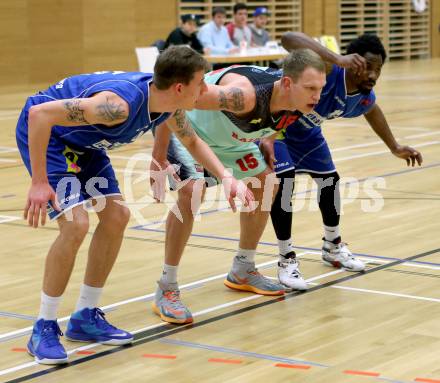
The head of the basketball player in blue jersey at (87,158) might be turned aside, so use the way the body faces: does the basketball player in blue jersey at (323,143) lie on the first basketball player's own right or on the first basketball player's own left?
on the first basketball player's own left

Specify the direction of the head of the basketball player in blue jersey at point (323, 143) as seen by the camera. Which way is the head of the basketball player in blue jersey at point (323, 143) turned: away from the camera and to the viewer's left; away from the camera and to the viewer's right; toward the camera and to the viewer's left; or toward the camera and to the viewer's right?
toward the camera and to the viewer's right

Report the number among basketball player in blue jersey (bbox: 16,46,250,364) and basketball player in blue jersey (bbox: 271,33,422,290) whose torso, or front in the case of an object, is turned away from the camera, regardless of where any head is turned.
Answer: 0

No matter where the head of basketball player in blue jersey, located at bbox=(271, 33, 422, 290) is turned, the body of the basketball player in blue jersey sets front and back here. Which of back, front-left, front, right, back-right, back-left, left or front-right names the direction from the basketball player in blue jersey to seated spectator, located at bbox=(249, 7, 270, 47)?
back-left

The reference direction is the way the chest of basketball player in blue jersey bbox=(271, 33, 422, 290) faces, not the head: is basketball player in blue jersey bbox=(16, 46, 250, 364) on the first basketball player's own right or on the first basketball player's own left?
on the first basketball player's own right

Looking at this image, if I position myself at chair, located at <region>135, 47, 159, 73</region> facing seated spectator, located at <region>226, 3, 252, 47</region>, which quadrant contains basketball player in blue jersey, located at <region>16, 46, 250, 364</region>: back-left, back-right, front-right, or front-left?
back-right

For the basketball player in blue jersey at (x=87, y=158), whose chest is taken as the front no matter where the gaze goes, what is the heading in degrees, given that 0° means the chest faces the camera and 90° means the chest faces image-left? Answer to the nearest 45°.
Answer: approximately 315°
